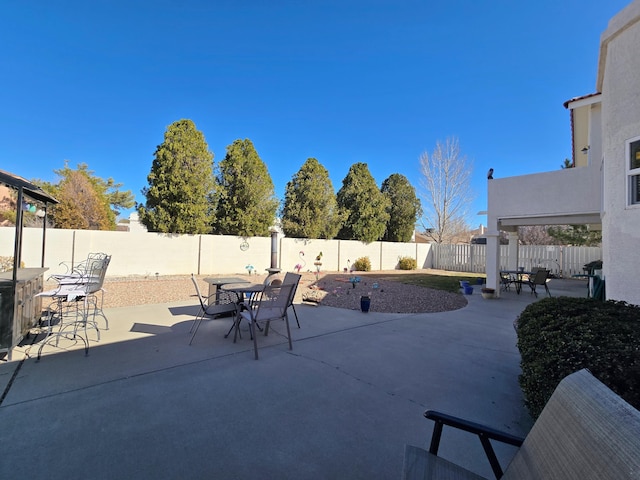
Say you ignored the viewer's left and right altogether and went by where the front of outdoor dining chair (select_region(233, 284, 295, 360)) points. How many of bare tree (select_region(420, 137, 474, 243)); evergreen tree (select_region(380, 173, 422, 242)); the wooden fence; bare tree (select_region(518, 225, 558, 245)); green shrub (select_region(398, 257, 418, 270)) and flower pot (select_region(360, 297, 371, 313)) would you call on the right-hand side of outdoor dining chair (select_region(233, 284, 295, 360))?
6

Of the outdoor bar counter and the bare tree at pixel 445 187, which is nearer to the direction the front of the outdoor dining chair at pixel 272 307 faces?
the outdoor bar counter

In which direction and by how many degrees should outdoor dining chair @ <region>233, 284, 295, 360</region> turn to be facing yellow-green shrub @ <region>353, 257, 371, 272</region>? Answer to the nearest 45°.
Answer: approximately 90° to its right

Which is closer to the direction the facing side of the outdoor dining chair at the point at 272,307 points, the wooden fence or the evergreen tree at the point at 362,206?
the evergreen tree

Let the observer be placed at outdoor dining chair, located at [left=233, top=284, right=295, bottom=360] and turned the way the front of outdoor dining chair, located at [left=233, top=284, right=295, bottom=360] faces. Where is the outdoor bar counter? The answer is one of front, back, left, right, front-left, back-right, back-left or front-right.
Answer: front-left

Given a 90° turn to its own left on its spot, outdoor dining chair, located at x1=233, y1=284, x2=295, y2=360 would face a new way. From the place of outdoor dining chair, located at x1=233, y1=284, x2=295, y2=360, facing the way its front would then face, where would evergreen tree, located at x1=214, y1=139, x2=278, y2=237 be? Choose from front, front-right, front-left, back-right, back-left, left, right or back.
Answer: back-right

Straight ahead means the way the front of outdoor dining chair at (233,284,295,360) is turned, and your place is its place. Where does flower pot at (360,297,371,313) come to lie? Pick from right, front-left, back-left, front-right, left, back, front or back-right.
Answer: right

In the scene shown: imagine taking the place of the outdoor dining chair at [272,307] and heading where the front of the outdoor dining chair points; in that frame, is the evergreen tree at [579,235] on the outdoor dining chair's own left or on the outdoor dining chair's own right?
on the outdoor dining chair's own right

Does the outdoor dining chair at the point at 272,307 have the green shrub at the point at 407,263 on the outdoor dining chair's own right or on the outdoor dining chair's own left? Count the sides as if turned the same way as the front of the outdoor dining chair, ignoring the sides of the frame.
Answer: on the outdoor dining chair's own right

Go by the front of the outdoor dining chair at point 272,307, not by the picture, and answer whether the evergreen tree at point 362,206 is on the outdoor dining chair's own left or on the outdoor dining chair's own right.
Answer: on the outdoor dining chair's own right

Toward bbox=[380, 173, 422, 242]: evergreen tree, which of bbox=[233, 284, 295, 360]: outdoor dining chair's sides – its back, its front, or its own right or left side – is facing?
right

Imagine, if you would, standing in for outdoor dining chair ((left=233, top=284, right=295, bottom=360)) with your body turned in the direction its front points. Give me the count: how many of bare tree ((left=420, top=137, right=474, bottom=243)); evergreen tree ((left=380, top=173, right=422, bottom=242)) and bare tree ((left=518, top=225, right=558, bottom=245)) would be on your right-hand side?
3

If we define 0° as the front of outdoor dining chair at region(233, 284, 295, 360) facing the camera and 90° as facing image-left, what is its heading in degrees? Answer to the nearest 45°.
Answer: approximately 135°

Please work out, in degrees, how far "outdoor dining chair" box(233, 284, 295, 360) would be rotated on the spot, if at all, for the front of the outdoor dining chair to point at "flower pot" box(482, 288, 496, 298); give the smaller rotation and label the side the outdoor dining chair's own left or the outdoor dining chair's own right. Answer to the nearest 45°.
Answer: approximately 90° to the outdoor dining chair's own right

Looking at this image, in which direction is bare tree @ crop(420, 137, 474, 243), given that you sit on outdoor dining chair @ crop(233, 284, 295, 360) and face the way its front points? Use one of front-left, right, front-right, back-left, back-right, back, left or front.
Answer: right

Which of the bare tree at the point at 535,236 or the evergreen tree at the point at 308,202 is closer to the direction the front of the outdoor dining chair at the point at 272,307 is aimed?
the evergreen tree

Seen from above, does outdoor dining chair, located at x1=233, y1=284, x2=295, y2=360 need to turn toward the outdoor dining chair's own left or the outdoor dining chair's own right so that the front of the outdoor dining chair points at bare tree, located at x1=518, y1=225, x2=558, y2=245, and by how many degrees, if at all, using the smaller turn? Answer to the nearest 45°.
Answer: approximately 90° to the outdoor dining chair's own right

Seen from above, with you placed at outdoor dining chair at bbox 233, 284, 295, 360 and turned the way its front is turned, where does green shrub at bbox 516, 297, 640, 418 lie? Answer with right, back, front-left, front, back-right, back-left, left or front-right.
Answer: back
